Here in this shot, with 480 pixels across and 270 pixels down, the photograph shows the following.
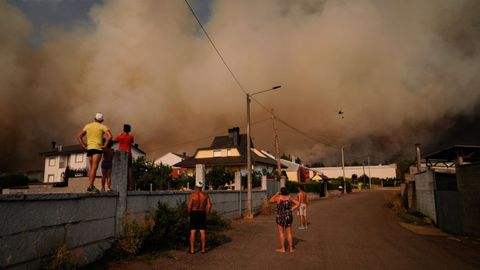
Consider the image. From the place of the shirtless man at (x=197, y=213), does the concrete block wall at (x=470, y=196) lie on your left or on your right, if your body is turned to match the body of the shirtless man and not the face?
on your right

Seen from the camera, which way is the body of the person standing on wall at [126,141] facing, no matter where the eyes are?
away from the camera

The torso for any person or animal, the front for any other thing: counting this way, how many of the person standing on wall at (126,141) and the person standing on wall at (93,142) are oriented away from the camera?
2

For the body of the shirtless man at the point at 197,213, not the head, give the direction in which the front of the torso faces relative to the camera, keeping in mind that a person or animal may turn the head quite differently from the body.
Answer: away from the camera

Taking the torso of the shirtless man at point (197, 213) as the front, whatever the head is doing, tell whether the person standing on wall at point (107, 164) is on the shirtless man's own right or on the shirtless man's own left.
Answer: on the shirtless man's own left

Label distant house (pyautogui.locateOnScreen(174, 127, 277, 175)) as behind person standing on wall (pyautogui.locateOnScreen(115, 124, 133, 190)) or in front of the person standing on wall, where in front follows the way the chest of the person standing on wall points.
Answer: in front

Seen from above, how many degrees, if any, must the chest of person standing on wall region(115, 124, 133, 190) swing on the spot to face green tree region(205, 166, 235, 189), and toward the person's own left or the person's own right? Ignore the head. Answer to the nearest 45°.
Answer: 0° — they already face it

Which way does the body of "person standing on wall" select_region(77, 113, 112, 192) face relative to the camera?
away from the camera

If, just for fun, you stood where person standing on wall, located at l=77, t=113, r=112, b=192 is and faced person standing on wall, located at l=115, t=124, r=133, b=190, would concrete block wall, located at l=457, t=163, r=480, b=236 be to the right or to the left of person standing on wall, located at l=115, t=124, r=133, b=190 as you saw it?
right

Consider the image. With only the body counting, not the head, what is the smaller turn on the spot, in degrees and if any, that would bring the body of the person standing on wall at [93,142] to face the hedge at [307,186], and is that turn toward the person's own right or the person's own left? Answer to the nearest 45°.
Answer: approximately 45° to the person's own right

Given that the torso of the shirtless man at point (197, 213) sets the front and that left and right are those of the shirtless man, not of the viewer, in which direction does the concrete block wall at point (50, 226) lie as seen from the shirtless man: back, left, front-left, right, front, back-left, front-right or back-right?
back-left

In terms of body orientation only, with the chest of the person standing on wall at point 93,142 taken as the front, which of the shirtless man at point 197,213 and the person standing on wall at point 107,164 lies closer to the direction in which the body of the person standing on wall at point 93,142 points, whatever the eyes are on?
the person standing on wall

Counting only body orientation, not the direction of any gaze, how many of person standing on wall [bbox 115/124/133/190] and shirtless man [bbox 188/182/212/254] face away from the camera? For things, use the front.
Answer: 2

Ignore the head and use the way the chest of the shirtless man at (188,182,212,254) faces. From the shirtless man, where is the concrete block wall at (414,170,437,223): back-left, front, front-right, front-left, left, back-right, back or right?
front-right
